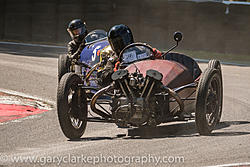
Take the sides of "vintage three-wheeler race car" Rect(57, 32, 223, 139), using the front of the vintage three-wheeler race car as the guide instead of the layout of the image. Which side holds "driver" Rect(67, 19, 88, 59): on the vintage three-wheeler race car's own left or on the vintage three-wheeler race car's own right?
on the vintage three-wheeler race car's own right

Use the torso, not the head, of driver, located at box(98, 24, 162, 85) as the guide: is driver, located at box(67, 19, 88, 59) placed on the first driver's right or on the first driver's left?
on the first driver's right
